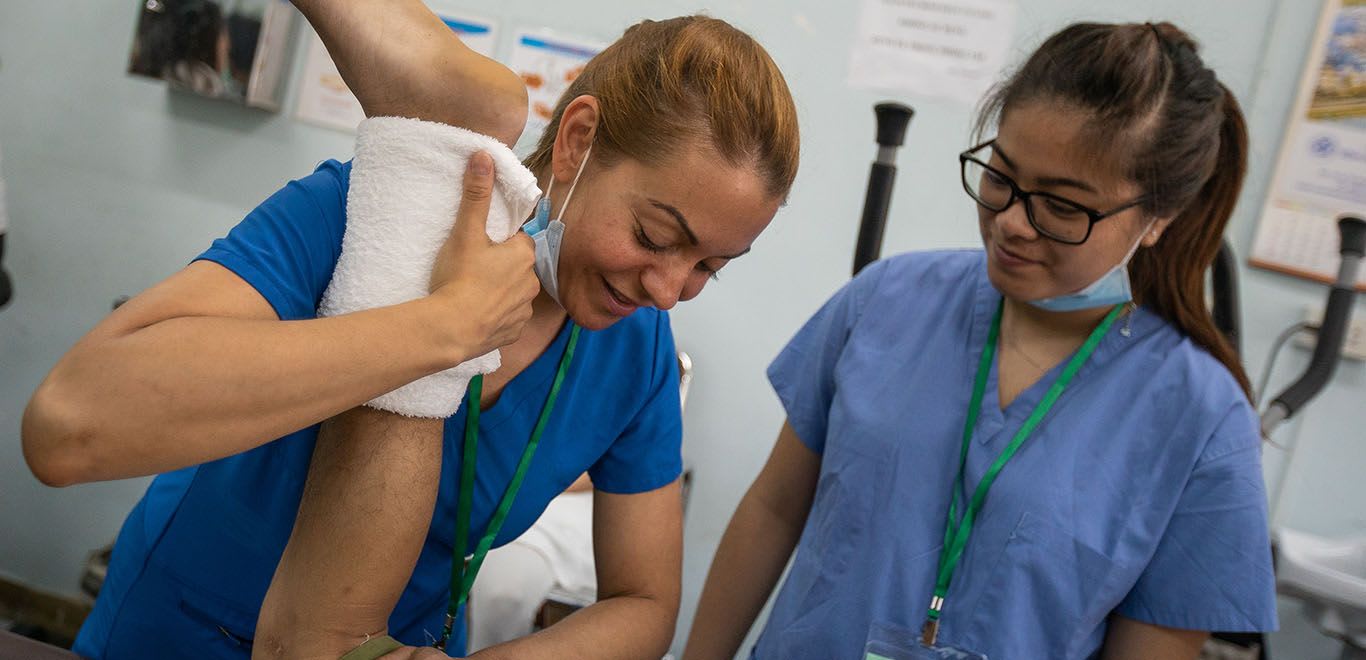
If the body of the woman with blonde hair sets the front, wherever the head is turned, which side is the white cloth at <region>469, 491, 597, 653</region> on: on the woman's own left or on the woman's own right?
on the woman's own left

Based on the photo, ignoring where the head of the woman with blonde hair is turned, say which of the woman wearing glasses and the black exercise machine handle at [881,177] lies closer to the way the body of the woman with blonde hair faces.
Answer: the woman wearing glasses

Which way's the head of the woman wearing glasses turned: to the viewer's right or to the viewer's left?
to the viewer's left

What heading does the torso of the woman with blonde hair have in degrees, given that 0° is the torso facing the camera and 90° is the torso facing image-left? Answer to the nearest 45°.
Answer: approximately 315°

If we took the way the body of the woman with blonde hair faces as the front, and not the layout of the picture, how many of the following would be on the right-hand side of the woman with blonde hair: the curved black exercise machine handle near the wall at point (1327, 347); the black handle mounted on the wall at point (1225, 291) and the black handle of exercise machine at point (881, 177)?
0

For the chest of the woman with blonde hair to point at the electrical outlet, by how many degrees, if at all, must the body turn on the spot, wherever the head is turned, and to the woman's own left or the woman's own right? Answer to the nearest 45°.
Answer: approximately 90° to the woman's own left

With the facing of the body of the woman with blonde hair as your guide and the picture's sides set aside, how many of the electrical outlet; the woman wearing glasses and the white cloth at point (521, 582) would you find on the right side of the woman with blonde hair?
0

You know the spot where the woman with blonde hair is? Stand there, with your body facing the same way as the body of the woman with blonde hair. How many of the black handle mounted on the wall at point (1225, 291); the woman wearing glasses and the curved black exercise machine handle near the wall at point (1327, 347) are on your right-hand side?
0

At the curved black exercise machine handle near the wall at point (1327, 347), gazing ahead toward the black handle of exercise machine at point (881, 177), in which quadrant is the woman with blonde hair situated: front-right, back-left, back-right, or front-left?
front-left

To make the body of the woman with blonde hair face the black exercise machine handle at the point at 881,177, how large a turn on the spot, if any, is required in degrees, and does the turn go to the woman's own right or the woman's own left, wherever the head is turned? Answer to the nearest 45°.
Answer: approximately 90° to the woman's own left

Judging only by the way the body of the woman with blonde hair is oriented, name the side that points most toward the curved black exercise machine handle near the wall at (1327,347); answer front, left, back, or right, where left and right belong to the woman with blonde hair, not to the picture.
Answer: left
